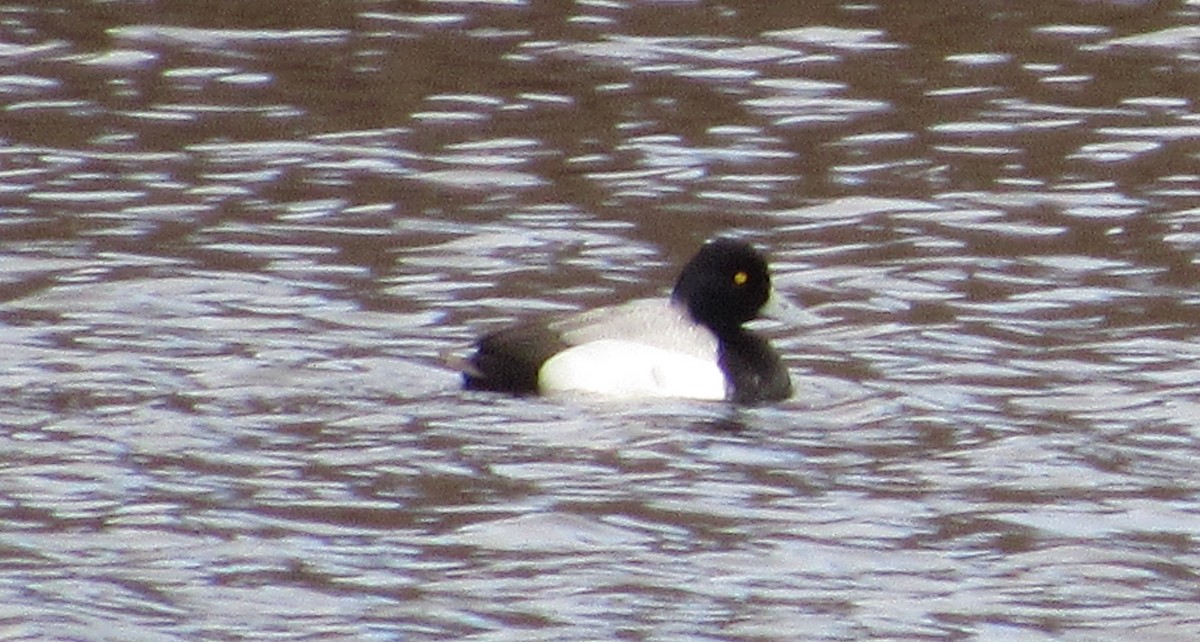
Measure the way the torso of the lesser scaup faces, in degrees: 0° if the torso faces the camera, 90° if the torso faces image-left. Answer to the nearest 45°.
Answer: approximately 270°
